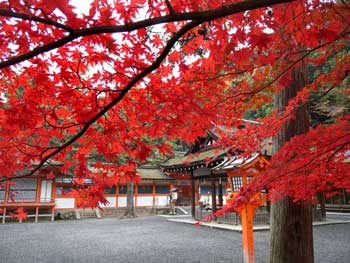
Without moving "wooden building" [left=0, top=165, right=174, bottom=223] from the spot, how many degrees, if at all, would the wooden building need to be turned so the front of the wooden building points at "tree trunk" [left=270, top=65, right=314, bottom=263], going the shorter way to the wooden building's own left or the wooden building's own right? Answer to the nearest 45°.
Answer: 0° — it already faces it

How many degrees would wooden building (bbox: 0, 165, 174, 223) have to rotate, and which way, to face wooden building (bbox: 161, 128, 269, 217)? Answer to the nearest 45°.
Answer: approximately 45° to its left

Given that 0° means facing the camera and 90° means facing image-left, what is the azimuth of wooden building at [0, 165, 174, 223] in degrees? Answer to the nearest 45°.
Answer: approximately 0°

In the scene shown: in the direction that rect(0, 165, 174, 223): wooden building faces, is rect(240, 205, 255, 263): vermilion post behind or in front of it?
in front
